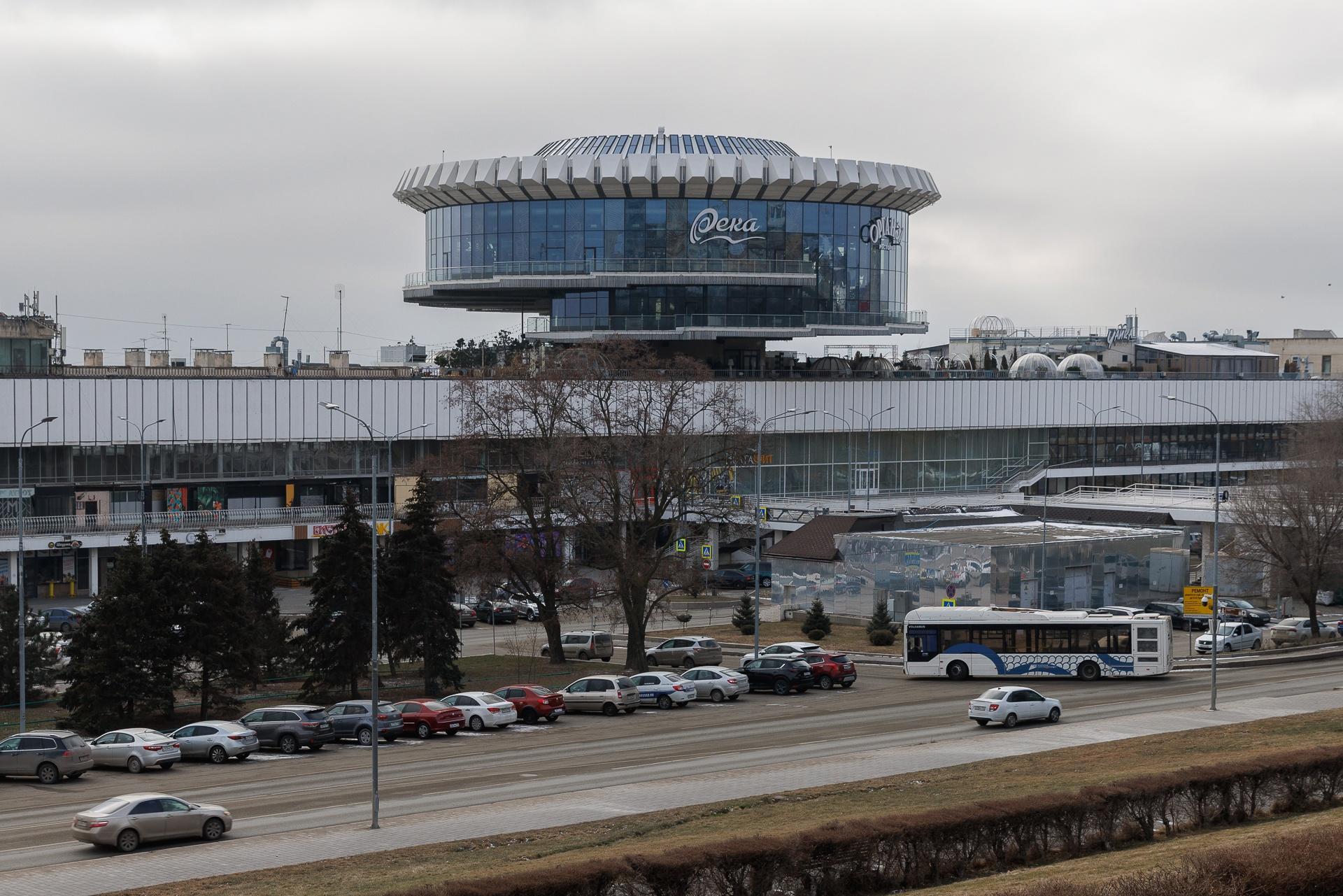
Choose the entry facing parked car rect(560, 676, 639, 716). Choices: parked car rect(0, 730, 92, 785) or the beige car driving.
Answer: the beige car driving

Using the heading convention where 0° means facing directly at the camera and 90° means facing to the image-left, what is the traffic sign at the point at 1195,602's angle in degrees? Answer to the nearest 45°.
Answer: approximately 0°

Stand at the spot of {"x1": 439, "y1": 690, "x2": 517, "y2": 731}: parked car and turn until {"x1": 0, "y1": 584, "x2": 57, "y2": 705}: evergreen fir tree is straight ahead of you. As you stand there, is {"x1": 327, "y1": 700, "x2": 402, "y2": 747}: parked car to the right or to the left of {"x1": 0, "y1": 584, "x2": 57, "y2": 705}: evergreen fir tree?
left

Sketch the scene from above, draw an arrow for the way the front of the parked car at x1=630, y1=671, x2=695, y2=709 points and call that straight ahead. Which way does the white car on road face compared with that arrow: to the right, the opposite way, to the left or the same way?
to the right

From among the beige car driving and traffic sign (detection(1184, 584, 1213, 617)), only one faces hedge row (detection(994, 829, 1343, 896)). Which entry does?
the traffic sign

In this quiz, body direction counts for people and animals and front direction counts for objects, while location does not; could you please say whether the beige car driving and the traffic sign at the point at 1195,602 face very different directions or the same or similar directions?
very different directions

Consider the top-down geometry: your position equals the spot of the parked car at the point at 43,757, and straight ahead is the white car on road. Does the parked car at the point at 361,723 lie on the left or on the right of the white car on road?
left
